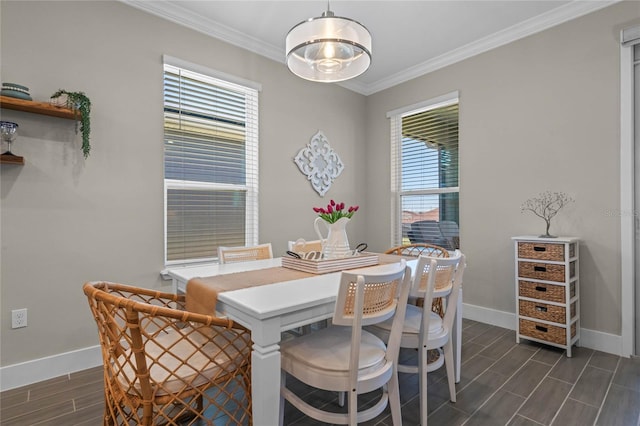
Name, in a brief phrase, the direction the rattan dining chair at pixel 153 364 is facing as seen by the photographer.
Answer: facing away from the viewer and to the right of the viewer

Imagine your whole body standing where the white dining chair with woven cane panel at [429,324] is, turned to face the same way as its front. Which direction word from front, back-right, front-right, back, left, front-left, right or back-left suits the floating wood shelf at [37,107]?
front-left

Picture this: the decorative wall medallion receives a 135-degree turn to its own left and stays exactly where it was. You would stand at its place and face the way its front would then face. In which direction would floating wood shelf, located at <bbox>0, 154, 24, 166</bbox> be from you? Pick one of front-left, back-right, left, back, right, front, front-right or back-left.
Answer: back-left

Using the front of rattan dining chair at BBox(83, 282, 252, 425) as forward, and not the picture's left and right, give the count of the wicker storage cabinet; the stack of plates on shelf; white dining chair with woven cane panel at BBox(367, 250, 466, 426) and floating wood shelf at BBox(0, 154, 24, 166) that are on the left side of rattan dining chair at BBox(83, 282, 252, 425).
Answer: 2

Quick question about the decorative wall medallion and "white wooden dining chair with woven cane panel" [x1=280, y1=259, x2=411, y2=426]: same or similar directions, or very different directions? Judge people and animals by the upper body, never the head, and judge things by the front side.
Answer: very different directions

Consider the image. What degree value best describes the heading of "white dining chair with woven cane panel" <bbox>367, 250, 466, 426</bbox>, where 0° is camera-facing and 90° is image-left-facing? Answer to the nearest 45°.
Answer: approximately 135°

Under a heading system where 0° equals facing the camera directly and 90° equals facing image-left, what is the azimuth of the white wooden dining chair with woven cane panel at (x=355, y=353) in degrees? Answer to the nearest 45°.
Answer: approximately 135°

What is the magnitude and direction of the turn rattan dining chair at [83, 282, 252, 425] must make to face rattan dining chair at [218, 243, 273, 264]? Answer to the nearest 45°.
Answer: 0° — it already faces it

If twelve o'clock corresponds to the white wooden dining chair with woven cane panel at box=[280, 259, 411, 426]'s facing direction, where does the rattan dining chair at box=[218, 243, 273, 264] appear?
the rattan dining chair at box=[218, 243, 273, 264] is roughly at 12 o'clock from the white wooden dining chair with woven cane panel at box=[280, 259, 411, 426].

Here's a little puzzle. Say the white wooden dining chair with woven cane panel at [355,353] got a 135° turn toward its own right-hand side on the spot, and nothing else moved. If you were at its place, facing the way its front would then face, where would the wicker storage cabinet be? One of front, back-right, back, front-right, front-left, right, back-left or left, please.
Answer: front-left
